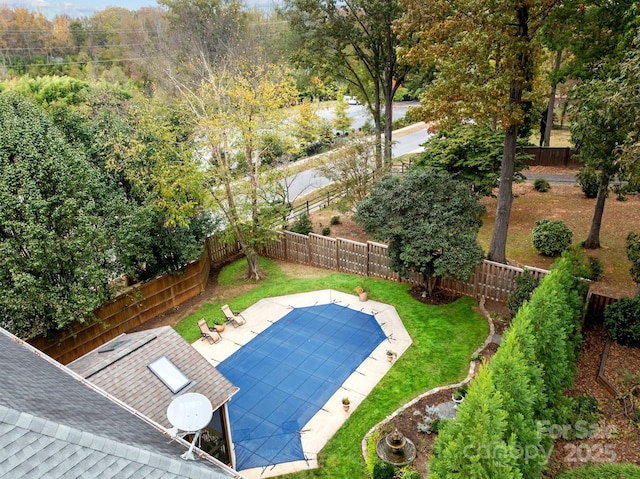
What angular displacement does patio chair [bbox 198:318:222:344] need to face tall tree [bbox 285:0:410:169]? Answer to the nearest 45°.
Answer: approximately 90° to its left

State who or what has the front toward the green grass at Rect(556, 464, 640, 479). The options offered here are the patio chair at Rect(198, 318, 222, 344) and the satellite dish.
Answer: the patio chair

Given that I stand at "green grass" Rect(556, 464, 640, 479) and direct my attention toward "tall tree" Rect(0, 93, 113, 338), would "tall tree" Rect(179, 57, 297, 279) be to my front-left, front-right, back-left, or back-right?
front-right

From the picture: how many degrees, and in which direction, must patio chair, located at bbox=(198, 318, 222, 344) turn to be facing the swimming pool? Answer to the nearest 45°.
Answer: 0° — it already faces it

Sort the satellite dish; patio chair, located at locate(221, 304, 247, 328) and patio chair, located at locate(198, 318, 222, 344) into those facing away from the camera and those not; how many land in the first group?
0

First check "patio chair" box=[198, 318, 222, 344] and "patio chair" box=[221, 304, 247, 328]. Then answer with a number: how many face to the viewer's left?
0

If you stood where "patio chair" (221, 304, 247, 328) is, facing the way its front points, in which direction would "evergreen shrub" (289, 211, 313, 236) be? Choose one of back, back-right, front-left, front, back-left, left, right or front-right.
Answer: left

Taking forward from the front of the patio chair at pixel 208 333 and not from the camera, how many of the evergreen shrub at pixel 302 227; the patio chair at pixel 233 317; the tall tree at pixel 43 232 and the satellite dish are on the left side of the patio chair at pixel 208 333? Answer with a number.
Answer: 2

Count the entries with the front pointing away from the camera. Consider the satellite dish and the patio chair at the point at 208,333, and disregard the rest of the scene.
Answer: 0

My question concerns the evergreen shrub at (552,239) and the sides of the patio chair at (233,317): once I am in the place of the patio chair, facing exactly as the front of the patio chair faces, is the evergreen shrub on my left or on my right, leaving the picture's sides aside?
on my left

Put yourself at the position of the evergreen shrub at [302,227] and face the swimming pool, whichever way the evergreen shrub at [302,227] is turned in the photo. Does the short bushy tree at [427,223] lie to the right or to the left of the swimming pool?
left

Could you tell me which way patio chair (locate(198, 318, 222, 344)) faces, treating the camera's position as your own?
facing the viewer and to the right of the viewer

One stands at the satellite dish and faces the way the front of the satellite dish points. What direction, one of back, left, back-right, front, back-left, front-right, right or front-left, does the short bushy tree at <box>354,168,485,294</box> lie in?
back

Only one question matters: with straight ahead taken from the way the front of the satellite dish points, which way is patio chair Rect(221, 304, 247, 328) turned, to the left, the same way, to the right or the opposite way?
to the left

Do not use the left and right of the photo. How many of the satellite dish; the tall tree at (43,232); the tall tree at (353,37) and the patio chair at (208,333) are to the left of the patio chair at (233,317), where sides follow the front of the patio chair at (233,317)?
1

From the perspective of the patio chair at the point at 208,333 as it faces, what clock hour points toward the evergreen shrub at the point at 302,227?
The evergreen shrub is roughly at 9 o'clock from the patio chair.

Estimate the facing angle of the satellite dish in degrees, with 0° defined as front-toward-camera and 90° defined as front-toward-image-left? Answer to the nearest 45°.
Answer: approximately 45°

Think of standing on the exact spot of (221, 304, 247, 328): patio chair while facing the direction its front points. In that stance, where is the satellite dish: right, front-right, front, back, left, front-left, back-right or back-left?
front-right
